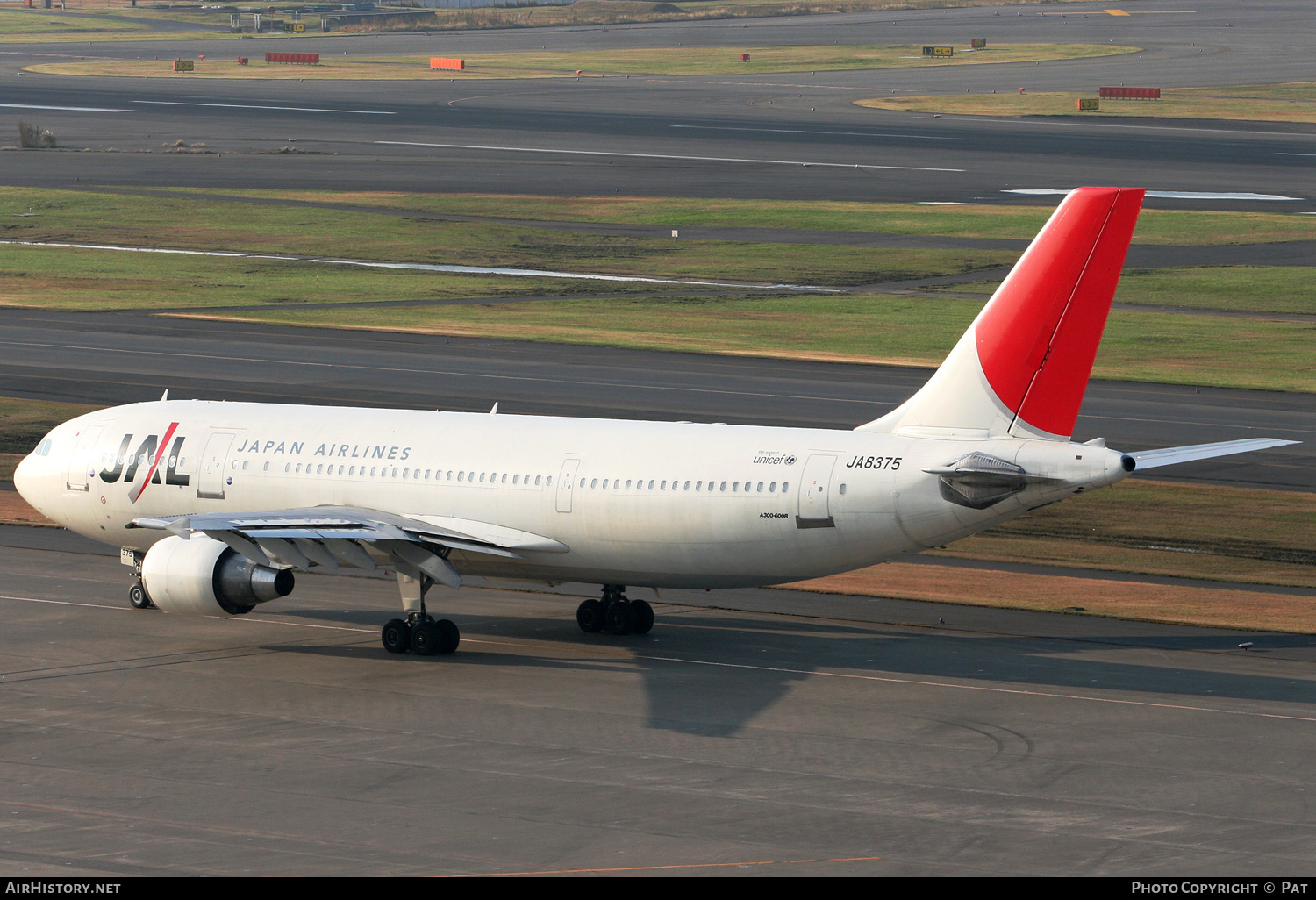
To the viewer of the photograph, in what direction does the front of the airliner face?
facing away from the viewer and to the left of the viewer
